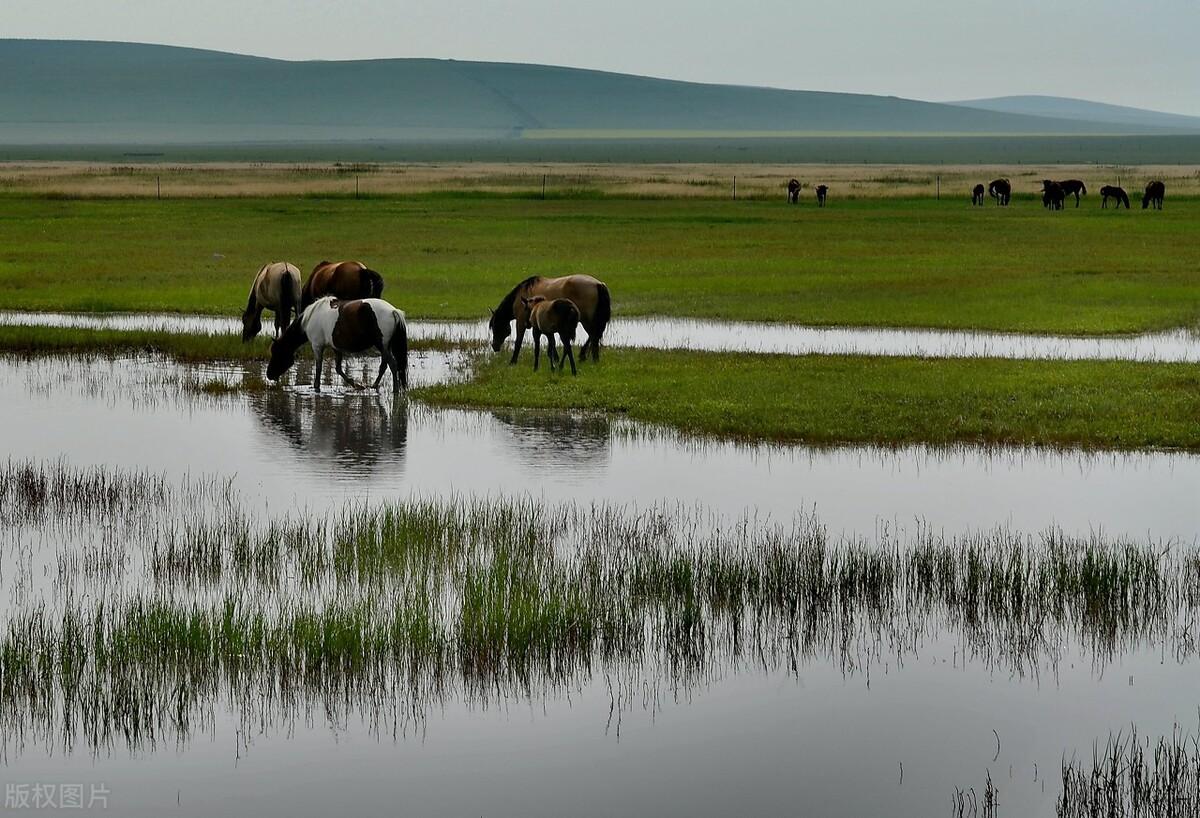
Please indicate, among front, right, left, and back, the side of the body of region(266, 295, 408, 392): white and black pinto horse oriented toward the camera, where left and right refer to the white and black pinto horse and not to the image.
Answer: left

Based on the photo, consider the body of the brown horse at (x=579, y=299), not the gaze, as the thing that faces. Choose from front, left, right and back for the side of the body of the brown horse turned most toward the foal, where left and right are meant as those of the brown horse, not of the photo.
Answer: left

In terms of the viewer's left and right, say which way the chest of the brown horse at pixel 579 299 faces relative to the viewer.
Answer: facing to the left of the viewer

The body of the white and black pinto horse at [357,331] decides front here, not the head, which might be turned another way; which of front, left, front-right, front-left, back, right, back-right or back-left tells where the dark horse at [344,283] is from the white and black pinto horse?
right

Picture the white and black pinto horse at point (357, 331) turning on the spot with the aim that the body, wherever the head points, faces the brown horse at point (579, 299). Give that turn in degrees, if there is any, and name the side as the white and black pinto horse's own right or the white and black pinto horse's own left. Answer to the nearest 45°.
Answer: approximately 135° to the white and black pinto horse's own right

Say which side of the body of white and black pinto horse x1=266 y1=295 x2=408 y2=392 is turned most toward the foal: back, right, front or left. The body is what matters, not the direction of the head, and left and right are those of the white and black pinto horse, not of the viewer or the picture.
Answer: back

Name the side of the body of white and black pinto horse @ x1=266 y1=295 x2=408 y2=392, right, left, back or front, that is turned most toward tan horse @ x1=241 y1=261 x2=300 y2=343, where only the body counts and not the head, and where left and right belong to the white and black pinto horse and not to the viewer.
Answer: right

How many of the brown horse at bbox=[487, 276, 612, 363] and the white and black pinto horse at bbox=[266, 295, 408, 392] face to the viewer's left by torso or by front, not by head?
2
